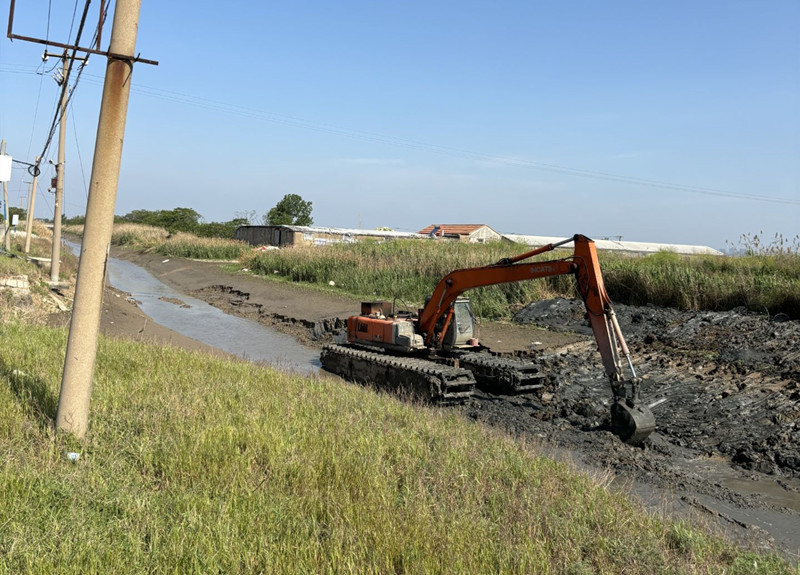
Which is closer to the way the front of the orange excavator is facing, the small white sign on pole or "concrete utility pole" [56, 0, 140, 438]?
the concrete utility pole

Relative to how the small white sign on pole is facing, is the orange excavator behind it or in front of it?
in front

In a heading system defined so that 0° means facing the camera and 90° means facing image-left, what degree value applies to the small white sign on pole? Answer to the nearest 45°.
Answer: approximately 0°

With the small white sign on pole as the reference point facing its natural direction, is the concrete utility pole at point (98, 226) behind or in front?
in front

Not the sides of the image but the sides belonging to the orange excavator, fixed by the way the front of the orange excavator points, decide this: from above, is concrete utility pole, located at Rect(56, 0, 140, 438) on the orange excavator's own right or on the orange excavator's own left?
on the orange excavator's own right

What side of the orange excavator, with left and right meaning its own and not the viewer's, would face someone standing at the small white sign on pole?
back

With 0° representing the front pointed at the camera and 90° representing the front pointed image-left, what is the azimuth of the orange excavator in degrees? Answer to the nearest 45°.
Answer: approximately 315°
